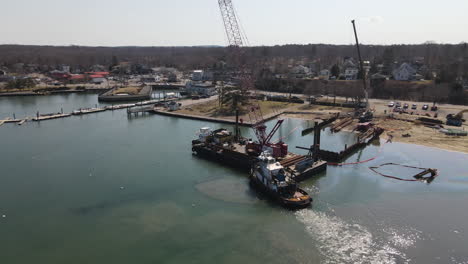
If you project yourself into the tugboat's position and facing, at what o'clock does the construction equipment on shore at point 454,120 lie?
The construction equipment on shore is roughly at 3 o'clock from the tugboat.

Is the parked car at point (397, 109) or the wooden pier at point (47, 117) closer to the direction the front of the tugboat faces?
the wooden pier

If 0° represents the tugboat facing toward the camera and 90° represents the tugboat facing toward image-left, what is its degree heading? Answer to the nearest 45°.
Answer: approximately 135°

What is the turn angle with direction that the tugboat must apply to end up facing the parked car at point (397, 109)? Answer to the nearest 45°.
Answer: approximately 90° to its right
